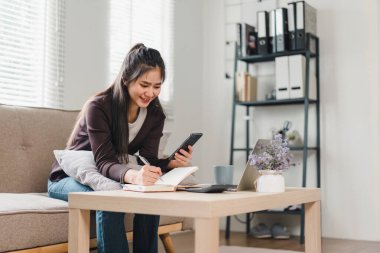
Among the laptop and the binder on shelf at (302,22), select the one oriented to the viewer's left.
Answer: the laptop

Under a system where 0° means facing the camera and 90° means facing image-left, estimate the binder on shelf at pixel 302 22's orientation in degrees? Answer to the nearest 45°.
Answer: approximately 0°

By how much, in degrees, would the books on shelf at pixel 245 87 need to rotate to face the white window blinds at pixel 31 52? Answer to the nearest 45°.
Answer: approximately 45° to its right

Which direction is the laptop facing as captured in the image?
to the viewer's left

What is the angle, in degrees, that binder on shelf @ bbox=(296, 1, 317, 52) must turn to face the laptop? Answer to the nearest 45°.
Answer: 0° — it already faces it

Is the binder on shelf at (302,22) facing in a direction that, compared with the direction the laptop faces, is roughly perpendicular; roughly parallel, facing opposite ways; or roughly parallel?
roughly perpendicular
